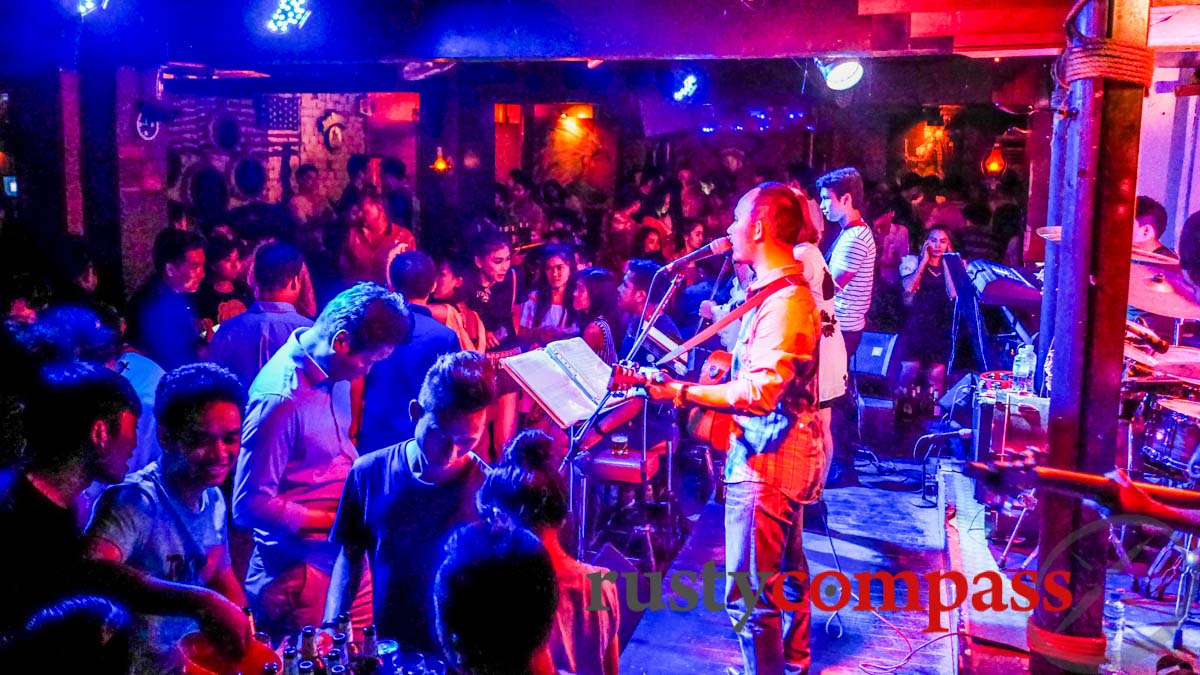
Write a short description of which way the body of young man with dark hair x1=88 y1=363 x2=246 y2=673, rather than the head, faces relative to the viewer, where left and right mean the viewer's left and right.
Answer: facing the viewer and to the right of the viewer

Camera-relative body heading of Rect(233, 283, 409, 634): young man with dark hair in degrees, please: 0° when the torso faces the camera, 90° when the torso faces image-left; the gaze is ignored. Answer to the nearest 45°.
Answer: approximately 315°

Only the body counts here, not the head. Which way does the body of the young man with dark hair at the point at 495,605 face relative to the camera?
away from the camera

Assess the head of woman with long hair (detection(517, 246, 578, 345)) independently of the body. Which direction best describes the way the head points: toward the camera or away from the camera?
toward the camera

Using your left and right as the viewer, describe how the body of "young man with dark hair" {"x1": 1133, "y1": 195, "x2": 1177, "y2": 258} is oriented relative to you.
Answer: facing to the left of the viewer

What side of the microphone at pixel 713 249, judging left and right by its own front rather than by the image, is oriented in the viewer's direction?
right

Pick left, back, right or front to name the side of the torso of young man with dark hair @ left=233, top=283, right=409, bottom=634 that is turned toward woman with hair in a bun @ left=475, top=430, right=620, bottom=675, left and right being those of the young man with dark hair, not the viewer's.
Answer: front

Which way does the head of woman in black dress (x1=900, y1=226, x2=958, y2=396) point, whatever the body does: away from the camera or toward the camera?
toward the camera

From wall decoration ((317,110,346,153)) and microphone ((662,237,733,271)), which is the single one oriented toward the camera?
the wall decoration

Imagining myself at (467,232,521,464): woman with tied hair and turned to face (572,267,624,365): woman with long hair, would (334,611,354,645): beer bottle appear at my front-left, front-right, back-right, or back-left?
back-right
